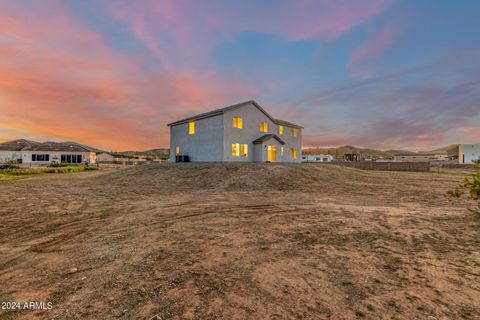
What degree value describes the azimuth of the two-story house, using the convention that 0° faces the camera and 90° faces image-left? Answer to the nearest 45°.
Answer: approximately 315°

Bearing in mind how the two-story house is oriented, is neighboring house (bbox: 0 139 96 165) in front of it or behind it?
behind
